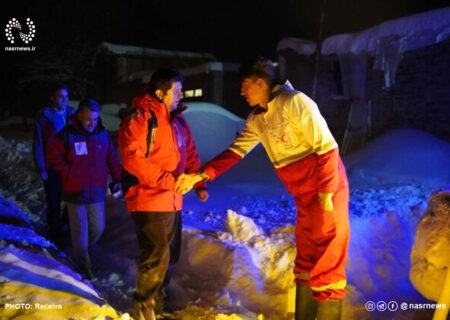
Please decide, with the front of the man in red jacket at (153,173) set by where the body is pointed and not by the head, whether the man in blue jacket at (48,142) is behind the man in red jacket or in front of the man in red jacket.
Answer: behind

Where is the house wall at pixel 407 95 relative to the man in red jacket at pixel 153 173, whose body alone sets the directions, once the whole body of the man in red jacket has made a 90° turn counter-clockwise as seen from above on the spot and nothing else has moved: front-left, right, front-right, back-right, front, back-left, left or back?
front

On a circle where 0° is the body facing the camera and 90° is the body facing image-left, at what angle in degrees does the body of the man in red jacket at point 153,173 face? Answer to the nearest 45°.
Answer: approximately 315°

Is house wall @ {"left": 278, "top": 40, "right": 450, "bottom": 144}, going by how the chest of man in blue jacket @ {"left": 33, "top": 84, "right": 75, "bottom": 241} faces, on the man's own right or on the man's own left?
on the man's own left

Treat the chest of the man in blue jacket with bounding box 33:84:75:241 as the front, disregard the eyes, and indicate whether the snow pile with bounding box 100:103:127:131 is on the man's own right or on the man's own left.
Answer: on the man's own left

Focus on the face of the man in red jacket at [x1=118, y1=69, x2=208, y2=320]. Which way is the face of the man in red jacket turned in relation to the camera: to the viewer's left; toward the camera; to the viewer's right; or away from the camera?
to the viewer's right

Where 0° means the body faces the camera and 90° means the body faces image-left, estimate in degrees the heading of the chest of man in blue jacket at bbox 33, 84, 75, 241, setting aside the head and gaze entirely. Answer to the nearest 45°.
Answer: approximately 315°
